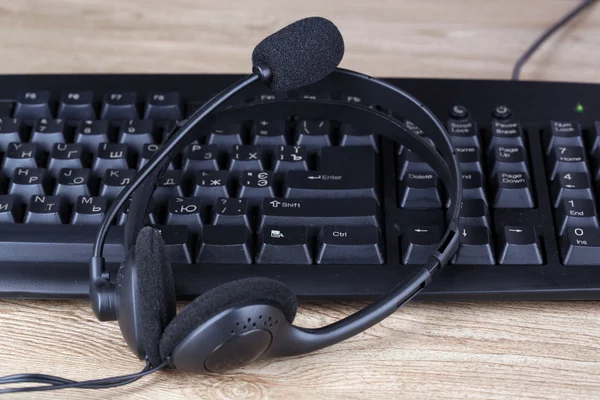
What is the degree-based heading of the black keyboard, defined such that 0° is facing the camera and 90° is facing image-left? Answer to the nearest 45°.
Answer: approximately 0°
